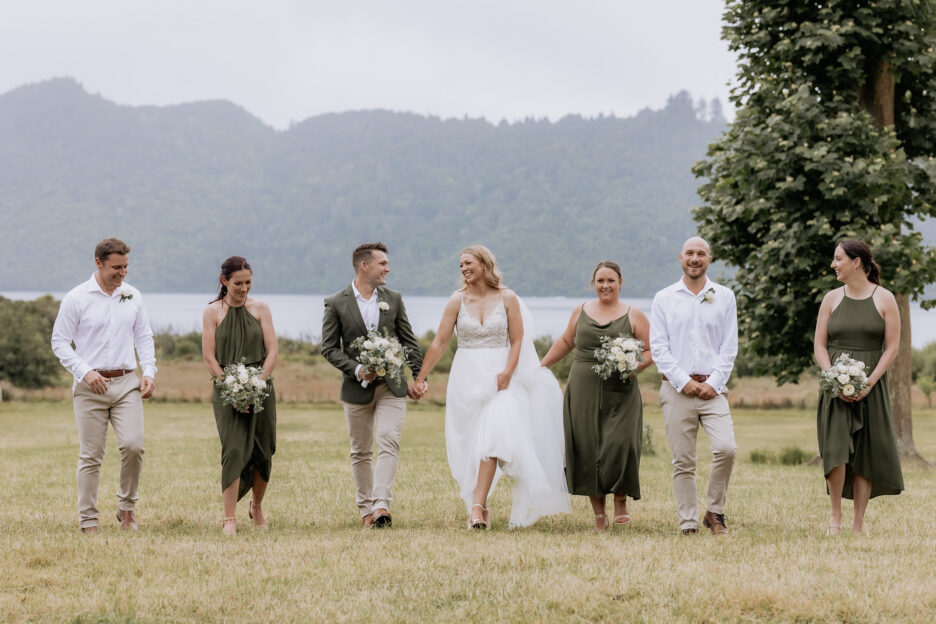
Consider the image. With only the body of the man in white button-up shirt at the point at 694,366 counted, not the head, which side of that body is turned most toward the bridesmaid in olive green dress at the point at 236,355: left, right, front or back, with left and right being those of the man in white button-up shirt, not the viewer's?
right

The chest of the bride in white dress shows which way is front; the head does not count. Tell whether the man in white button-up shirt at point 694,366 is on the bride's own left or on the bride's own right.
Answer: on the bride's own left

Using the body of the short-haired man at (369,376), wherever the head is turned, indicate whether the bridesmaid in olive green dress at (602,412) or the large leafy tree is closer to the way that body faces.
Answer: the bridesmaid in olive green dress

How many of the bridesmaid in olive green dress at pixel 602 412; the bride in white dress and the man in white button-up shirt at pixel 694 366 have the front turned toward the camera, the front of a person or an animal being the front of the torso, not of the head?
3

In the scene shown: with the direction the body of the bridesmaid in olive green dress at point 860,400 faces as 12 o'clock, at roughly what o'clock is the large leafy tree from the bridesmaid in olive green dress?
The large leafy tree is roughly at 6 o'clock from the bridesmaid in olive green dress.

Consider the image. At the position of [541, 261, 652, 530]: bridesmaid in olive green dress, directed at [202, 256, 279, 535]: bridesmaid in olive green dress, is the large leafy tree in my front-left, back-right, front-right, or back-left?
back-right

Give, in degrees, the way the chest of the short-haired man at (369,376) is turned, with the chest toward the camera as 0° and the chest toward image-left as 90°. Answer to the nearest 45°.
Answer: approximately 0°

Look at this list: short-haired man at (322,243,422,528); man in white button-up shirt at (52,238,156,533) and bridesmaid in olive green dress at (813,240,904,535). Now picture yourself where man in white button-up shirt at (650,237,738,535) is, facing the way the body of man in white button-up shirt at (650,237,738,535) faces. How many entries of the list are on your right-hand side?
2

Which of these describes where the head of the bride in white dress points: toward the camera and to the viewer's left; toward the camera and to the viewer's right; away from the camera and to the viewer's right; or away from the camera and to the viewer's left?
toward the camera and to the viewer's left

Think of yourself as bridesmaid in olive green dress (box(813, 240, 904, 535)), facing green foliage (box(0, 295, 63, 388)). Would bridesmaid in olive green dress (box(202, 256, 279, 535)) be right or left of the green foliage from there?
left

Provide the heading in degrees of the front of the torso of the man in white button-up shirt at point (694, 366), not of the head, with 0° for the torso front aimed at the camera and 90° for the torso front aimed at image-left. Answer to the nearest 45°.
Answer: approximately 0°
